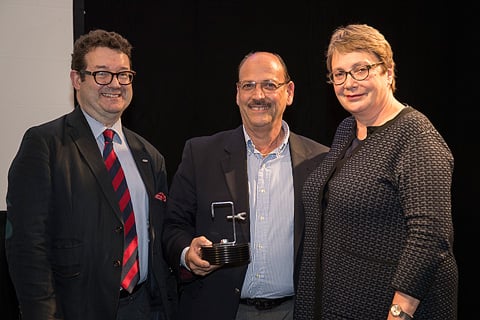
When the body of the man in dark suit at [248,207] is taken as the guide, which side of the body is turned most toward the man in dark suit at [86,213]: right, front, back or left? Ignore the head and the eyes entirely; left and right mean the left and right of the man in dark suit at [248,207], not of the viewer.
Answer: right

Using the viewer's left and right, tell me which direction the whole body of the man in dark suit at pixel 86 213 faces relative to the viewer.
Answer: facing the viewer and to the right of the viewer

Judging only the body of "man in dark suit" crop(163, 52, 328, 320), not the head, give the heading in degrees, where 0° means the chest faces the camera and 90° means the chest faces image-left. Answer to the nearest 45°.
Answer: approximately 0°

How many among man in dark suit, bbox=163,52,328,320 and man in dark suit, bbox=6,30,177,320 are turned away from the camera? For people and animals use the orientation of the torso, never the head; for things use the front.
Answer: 0

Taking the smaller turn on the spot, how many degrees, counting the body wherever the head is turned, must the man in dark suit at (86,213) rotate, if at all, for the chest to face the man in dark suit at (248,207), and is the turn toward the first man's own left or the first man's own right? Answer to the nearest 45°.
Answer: approximately 45° to the first man's own left
